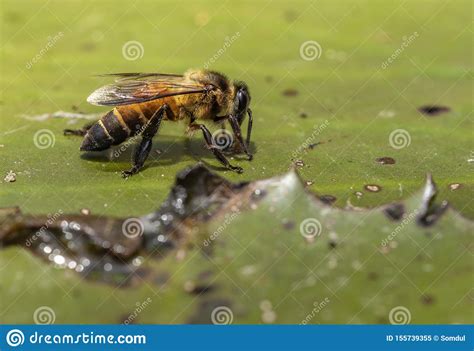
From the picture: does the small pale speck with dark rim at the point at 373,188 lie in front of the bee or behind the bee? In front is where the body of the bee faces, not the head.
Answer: in front

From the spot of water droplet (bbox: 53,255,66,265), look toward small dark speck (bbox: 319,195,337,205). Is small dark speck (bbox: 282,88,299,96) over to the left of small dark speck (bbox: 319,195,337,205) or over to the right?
left

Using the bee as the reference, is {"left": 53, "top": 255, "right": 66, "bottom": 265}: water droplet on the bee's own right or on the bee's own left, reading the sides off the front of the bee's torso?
on the bee's own right

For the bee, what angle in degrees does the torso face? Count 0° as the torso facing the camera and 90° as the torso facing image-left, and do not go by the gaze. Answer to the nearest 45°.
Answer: approximately 270°

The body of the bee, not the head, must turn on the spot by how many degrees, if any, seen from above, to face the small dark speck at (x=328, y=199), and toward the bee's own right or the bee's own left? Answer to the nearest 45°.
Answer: approximately 45° to the bee's own right

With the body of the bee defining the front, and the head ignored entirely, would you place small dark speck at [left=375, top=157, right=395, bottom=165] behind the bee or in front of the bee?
in front

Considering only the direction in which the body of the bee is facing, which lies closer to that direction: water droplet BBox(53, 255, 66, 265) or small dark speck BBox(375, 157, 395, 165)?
the small dark speck

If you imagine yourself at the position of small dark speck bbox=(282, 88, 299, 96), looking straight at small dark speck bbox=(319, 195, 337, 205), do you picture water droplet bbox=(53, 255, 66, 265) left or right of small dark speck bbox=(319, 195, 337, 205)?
right

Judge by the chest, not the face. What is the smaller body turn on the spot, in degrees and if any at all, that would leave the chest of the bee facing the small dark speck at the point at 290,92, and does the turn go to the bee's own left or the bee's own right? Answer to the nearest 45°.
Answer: approximately 45° to the bee's own left
